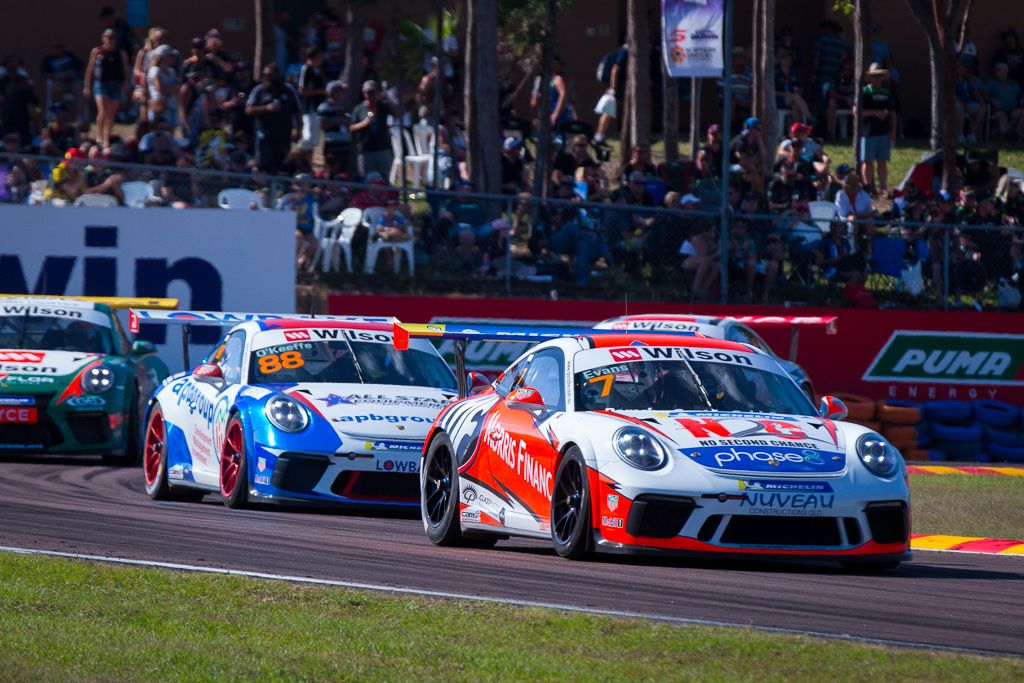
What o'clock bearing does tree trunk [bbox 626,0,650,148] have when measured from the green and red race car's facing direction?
The tree trunk is roughly at 7 o'clock from the green and red race car.

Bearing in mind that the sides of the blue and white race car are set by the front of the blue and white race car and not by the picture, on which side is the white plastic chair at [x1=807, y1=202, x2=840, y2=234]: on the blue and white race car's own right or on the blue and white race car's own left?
on the blue and white race car's own left

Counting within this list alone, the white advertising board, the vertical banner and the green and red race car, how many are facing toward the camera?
3

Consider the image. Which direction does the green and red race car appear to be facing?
toward the camera

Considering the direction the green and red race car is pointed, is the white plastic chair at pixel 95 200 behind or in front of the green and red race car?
behind

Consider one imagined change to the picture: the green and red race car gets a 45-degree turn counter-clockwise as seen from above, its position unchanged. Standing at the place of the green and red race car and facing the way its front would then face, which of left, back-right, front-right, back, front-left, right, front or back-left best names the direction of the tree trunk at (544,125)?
left

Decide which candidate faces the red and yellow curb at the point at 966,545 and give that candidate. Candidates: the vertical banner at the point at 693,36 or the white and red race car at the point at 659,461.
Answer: the vertical banner

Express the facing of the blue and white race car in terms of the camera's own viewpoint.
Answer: facing the viewer and to the right of the viewer

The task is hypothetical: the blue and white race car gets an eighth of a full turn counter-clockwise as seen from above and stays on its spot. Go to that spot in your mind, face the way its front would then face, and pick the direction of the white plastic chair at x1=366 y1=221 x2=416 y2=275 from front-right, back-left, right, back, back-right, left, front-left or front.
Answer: left

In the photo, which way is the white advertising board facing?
toward the camera

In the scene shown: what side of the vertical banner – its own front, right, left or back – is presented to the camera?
front

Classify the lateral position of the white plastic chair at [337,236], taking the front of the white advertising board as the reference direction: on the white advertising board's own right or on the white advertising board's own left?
on the white advertising board's own left

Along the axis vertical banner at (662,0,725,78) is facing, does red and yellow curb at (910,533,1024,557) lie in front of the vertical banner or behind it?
in front
